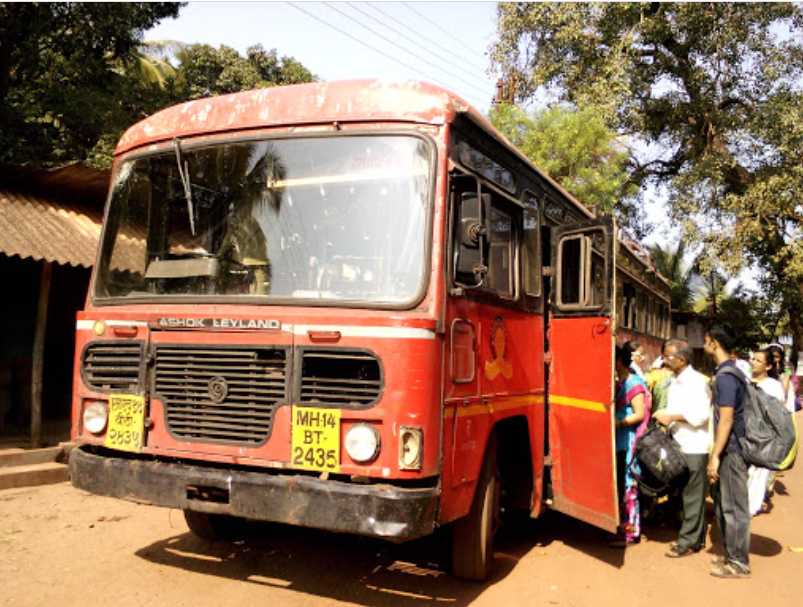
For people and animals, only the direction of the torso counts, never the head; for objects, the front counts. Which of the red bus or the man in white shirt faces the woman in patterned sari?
the man in white shirt

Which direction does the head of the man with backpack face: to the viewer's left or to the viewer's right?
to the viewer's left

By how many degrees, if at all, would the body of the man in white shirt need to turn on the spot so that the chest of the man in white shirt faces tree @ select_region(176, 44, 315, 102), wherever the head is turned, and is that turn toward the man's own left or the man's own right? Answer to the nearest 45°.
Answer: approximately 45° to the man's own right

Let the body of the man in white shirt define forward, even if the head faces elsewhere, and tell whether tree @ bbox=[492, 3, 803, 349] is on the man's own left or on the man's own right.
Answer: on the man's own right

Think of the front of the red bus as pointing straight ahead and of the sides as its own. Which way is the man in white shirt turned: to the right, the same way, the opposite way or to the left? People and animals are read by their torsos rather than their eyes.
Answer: to the right

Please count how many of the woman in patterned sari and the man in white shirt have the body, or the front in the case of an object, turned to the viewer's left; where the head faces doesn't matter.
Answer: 2

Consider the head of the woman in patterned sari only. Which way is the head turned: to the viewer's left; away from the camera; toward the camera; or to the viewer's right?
to the viewer's left

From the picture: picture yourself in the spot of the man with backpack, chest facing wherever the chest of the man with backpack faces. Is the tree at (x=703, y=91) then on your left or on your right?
on your right

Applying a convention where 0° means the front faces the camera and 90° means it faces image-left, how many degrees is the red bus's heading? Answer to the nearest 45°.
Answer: approximately 45°

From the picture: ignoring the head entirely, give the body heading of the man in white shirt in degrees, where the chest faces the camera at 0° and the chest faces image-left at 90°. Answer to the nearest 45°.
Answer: approximately 90°

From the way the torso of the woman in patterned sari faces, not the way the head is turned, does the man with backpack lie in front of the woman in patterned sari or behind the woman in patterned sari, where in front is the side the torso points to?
behind

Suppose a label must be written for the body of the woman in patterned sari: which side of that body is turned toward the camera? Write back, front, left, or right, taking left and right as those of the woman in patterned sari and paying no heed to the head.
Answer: left

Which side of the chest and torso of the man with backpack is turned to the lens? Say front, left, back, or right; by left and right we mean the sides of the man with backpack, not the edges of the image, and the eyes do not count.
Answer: left

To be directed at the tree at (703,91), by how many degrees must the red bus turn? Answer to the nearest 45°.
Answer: approximately 180°

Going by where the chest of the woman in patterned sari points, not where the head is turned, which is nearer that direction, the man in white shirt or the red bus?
the red bus
